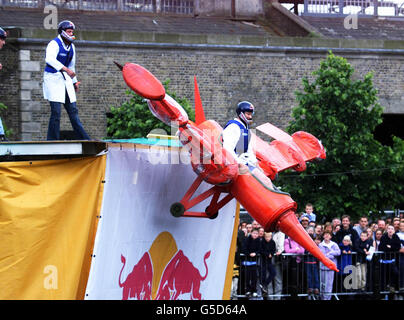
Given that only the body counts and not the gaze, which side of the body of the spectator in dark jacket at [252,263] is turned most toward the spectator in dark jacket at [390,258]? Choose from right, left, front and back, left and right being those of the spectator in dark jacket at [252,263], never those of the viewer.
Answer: left

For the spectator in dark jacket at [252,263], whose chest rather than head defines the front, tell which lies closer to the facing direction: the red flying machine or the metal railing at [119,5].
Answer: the red flying machine

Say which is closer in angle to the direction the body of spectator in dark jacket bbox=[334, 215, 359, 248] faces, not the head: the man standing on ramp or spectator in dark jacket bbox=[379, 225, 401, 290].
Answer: the man standing on ramp

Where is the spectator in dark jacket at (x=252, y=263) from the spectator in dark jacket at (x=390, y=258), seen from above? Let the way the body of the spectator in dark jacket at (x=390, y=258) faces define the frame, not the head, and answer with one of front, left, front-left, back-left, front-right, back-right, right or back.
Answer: front-right

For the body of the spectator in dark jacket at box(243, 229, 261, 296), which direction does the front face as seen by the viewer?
toward the camera

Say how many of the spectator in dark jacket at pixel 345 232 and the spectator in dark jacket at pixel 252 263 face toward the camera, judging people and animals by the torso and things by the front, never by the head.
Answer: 2

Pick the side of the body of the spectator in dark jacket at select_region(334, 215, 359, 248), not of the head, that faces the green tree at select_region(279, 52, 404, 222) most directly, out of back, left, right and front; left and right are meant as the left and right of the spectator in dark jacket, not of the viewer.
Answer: back

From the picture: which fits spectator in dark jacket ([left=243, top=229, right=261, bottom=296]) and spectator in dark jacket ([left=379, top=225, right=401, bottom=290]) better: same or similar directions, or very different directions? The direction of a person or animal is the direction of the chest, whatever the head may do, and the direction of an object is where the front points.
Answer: same or similar directions

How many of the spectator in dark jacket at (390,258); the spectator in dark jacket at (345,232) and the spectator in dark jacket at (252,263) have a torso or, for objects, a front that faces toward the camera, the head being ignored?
3

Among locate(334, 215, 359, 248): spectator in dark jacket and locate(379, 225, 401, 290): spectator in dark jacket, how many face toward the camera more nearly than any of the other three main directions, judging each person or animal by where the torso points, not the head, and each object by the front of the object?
2

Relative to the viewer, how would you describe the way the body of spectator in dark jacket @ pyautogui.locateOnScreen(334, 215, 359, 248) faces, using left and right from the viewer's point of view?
facing the viewer

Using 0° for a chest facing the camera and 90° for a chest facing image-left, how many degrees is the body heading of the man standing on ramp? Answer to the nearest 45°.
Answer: approximately 315°

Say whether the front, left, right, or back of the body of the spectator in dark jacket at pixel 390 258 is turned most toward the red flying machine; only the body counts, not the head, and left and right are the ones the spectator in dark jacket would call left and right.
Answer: front

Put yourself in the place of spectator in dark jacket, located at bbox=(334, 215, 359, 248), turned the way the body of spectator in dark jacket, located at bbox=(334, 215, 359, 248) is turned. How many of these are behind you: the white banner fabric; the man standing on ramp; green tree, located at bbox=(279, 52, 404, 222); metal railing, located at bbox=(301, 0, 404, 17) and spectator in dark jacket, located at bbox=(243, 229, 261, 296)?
2

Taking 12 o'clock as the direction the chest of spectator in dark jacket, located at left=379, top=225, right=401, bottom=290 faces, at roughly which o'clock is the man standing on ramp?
The man standing on ramp is roughly at 1 o'clock from the spectator in dark jacket.
